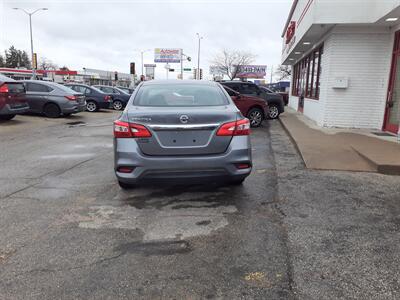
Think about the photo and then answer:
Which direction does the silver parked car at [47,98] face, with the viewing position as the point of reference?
facing away from the viewer and to the left of the viewer

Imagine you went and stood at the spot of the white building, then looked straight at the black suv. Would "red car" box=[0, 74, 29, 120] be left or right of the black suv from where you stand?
left

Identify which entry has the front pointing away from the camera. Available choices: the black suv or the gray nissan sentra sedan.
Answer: the gray nissan sentra sedan

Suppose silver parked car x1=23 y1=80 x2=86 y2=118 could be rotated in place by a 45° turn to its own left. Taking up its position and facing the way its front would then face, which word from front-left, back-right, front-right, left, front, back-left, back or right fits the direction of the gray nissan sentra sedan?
left

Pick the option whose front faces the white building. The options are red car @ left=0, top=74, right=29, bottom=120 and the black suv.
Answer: the black suv

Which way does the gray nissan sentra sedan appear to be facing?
away from the camera

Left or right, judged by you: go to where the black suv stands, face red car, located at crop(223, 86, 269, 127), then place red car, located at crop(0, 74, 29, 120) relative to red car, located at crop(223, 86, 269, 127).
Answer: right

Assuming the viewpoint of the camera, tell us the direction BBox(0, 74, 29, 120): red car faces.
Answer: facing away from the viewer and to the left of the viewer

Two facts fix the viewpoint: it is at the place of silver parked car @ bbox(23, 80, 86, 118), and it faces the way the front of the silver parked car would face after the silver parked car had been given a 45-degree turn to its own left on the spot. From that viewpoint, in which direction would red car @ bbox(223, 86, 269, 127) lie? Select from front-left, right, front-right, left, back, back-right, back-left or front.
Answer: back-left
